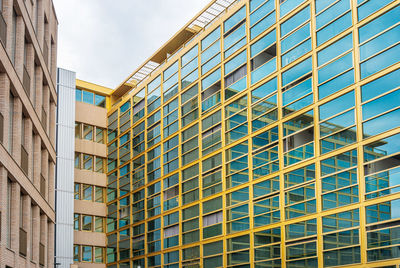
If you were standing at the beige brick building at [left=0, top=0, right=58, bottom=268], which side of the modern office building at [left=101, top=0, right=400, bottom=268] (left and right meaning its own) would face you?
front

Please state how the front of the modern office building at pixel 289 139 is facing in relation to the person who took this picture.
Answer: facing the viewer and to the left of the viewer
